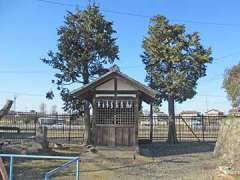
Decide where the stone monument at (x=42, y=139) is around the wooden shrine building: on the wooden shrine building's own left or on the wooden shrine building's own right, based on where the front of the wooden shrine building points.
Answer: on the wooden shrine building's own right

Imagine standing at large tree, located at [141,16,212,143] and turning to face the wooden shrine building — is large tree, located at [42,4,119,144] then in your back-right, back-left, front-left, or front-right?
front-right

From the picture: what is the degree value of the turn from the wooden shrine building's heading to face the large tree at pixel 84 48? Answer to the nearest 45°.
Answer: approximately 135° to its right

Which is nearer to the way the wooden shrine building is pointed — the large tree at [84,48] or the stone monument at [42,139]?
the stone monument

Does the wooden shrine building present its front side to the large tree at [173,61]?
no

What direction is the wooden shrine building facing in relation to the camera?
toward the camera

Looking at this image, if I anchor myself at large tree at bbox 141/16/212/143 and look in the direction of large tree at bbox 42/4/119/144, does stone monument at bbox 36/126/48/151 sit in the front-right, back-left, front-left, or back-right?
front-left
